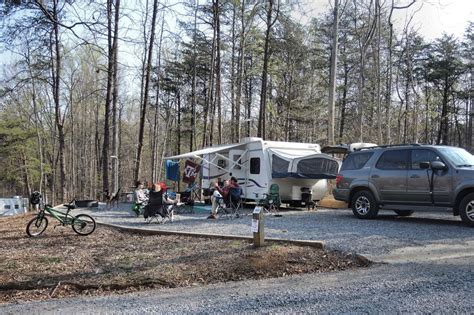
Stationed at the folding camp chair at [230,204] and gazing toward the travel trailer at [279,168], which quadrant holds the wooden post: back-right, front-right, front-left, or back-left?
back-right

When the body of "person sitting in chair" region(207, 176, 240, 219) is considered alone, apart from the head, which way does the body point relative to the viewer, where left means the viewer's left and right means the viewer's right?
facing to the left of the viewer

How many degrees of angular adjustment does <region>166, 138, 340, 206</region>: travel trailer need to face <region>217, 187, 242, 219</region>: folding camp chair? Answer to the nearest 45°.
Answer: approximately 90° to its right

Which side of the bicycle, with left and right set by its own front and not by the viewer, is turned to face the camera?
left

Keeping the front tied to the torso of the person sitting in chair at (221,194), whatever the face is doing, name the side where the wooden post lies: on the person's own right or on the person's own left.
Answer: on the person's own left

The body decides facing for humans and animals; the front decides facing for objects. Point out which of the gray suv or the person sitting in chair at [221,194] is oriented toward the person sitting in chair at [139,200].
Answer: the person sitting in chair at [221,194]

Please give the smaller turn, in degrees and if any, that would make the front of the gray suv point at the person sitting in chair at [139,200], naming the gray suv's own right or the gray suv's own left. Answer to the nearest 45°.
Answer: approximately 135° to the gray suv's own right
